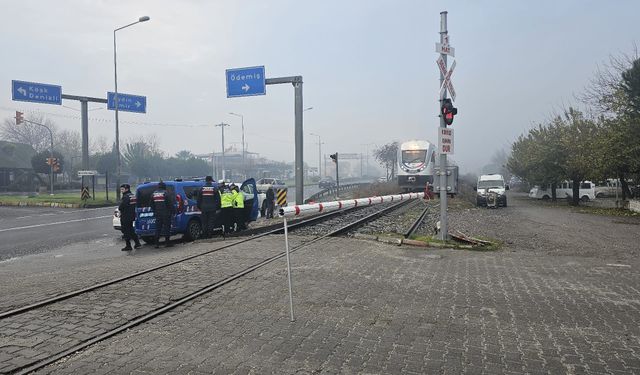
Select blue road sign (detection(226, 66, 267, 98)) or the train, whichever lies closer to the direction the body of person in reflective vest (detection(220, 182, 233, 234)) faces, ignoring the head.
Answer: the blue road sign

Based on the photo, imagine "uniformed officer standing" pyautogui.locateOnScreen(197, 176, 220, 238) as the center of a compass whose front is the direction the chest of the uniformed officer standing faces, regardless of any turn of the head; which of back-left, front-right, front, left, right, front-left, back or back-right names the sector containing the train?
front-right

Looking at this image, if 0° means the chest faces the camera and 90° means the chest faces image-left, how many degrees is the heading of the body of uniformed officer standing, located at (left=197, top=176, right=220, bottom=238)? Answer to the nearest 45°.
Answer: approximately 180°

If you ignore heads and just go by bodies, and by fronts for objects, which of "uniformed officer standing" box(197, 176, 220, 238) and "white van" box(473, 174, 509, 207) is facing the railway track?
the white van

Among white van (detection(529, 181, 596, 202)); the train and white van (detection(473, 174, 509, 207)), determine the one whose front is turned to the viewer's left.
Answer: white van (detection(529, 181, 596, 202))

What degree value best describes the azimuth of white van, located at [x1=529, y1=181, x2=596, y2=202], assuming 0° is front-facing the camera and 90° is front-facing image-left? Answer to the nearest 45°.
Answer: approximately 90°

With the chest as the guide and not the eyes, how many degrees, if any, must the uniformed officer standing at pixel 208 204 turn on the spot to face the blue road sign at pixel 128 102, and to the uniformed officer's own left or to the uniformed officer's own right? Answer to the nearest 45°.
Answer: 0° — they already face it

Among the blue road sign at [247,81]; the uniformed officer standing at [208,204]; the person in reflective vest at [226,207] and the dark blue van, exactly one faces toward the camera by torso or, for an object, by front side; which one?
the blue road sign

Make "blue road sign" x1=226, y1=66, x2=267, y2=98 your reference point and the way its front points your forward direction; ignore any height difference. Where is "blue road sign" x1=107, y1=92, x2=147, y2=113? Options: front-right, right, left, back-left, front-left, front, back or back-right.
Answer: back-right

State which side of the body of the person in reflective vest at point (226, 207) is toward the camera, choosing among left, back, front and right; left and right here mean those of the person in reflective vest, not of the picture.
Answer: back

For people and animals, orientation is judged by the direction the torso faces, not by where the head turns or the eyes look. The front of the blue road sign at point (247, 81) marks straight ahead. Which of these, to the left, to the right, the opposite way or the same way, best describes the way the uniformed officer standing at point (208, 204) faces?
the opposite way

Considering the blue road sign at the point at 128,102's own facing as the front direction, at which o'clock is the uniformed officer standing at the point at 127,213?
The uniformed officer standing is roughly at 12 o'clock from the blue road sign.
